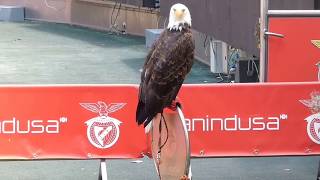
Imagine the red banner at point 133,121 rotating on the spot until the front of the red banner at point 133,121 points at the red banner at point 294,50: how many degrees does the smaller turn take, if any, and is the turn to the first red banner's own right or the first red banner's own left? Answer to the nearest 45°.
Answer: approximately 135° to the first red banner's own left

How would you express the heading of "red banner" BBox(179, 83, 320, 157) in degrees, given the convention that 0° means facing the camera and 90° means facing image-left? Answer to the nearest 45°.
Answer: approximately 0°

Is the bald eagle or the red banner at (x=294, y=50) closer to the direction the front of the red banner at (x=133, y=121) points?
the bald eagle

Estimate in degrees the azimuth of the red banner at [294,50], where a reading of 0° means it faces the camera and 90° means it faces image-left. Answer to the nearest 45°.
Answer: approximately 0°

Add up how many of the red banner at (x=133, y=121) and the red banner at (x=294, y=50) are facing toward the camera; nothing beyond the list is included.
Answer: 2

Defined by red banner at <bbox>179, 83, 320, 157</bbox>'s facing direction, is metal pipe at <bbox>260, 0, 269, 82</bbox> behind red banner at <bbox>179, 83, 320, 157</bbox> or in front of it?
behind

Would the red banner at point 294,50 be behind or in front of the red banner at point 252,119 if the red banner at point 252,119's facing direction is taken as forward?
behind

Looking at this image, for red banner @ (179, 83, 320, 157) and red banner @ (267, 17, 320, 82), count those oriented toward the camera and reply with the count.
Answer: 2
